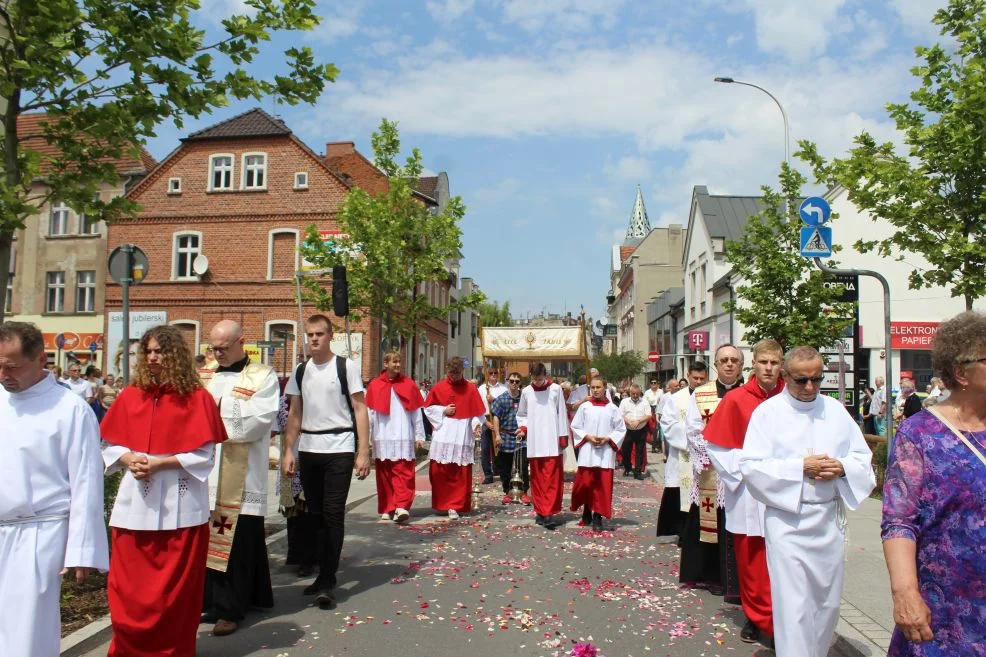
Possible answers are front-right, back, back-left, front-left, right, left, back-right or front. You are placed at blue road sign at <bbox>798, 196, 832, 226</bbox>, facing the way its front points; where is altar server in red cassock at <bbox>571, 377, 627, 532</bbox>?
front-right

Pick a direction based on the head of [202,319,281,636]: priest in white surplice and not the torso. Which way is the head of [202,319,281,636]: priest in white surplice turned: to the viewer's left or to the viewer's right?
to the viewer's left

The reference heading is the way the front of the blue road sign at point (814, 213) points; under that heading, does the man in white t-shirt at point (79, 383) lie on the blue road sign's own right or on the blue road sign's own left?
on the blue road sign's own right

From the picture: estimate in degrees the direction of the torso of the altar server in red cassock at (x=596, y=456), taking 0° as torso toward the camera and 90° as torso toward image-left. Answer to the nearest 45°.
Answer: approximately 0°

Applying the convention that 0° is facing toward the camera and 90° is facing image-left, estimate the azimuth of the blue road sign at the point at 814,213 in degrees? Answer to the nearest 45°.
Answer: approximately 0°

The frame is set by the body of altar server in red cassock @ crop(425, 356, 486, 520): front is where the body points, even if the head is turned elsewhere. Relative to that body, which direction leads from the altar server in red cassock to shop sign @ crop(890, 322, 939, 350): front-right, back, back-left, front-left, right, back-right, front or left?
back-left

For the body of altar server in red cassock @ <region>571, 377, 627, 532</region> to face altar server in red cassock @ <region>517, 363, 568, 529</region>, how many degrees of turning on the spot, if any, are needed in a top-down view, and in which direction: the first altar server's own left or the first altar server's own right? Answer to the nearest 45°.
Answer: approximately 135° to the first altar server's own right

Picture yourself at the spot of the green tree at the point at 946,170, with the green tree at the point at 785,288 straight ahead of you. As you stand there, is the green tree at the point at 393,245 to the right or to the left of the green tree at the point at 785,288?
left
